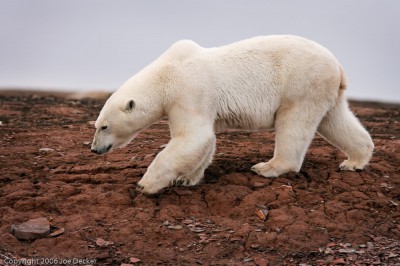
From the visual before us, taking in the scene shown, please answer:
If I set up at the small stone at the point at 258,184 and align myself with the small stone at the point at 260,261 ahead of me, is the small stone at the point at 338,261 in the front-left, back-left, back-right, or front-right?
front-left

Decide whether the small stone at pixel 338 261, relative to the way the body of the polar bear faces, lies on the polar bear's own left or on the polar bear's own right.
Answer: on the polar bear's own left

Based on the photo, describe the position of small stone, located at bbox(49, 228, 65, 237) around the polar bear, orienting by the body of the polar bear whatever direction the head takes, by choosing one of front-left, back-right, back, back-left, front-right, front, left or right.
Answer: front-left

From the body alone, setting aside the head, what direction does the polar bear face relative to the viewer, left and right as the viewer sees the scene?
facing to the left of the viewer

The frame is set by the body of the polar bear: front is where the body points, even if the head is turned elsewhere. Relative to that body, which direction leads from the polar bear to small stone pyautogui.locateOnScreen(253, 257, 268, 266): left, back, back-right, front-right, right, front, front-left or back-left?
left
